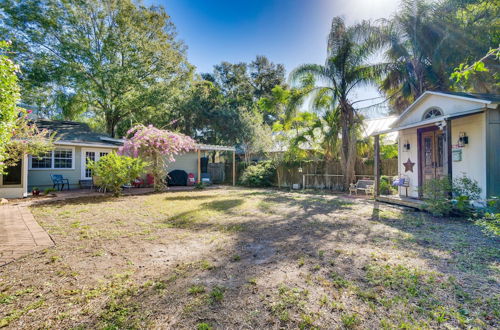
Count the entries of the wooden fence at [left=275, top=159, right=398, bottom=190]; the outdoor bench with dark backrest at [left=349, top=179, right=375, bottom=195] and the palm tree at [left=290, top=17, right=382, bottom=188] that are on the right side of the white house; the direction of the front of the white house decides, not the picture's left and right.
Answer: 3

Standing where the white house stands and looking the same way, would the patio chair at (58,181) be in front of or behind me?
in front

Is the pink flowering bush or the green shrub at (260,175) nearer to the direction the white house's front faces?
the pink flowering bush

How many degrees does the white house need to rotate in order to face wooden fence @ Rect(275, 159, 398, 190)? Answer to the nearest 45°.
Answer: approximately 90° to its right

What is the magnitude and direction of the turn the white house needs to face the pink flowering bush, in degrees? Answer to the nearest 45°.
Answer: approximately 45° to its right

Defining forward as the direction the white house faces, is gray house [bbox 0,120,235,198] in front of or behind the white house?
in front

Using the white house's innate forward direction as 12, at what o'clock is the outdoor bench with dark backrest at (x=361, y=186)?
The outdoor bench with dark backrest is roughly at 3 o'clock from the white house.

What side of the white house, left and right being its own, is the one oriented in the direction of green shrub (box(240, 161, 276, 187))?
right

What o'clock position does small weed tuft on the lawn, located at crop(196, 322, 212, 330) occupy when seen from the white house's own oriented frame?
The small weed tuft on the lawn is roughly at 11 o'clock from the white house.

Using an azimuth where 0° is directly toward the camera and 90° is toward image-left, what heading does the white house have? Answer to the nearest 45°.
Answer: approximately 45°

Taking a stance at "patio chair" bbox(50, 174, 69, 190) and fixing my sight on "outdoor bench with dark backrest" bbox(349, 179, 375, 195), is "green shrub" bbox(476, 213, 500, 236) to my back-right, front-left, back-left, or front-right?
front-right

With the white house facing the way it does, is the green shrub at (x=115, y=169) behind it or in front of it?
in front

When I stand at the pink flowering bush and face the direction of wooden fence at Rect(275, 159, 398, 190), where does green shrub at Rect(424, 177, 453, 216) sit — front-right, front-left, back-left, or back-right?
front-right

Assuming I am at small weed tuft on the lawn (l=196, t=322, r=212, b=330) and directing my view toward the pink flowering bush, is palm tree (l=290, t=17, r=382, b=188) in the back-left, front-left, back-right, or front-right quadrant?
front-right

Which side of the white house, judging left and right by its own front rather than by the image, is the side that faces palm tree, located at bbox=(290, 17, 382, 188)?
right
